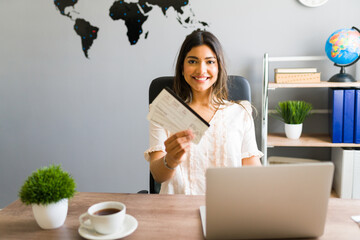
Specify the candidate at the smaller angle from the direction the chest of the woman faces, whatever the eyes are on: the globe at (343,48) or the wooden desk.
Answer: the wooden desk

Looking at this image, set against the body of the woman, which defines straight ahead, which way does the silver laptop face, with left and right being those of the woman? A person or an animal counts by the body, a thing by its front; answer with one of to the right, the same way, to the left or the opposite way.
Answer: the opposite way

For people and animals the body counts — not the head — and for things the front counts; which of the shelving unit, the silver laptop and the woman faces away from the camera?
the silver laptop

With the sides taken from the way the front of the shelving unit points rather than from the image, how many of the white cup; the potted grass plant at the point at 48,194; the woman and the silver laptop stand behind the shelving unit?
0

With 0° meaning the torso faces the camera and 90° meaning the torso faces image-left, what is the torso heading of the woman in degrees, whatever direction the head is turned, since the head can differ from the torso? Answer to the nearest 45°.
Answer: approximately 0°

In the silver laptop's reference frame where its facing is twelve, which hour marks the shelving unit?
The shelving unit is roughly at 12 o'clock from the silver laptop.

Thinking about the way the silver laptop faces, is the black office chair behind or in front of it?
in front

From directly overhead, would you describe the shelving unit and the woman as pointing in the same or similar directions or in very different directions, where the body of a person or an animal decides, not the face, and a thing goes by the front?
same or similar directions

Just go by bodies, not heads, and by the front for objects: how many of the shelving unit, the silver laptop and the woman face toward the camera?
2

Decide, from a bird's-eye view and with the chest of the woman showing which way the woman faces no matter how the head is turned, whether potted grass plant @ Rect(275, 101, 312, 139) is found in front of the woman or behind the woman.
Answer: behind

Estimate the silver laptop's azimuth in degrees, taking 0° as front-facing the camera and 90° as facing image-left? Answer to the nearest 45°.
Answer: approximately 180°

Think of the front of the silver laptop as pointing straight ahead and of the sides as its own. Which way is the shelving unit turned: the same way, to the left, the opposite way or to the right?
the opposite way

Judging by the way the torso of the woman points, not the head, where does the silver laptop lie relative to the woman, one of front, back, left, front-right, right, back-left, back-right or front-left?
front

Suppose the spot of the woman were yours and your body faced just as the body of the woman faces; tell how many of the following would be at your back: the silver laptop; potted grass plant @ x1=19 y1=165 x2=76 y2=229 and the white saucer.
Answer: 0

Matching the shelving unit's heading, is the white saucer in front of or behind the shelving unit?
in front

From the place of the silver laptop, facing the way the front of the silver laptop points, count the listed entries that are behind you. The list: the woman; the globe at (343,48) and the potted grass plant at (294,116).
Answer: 0

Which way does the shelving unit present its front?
toward the camera

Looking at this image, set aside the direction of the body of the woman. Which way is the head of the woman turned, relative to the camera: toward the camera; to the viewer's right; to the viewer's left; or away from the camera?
toward the camera
